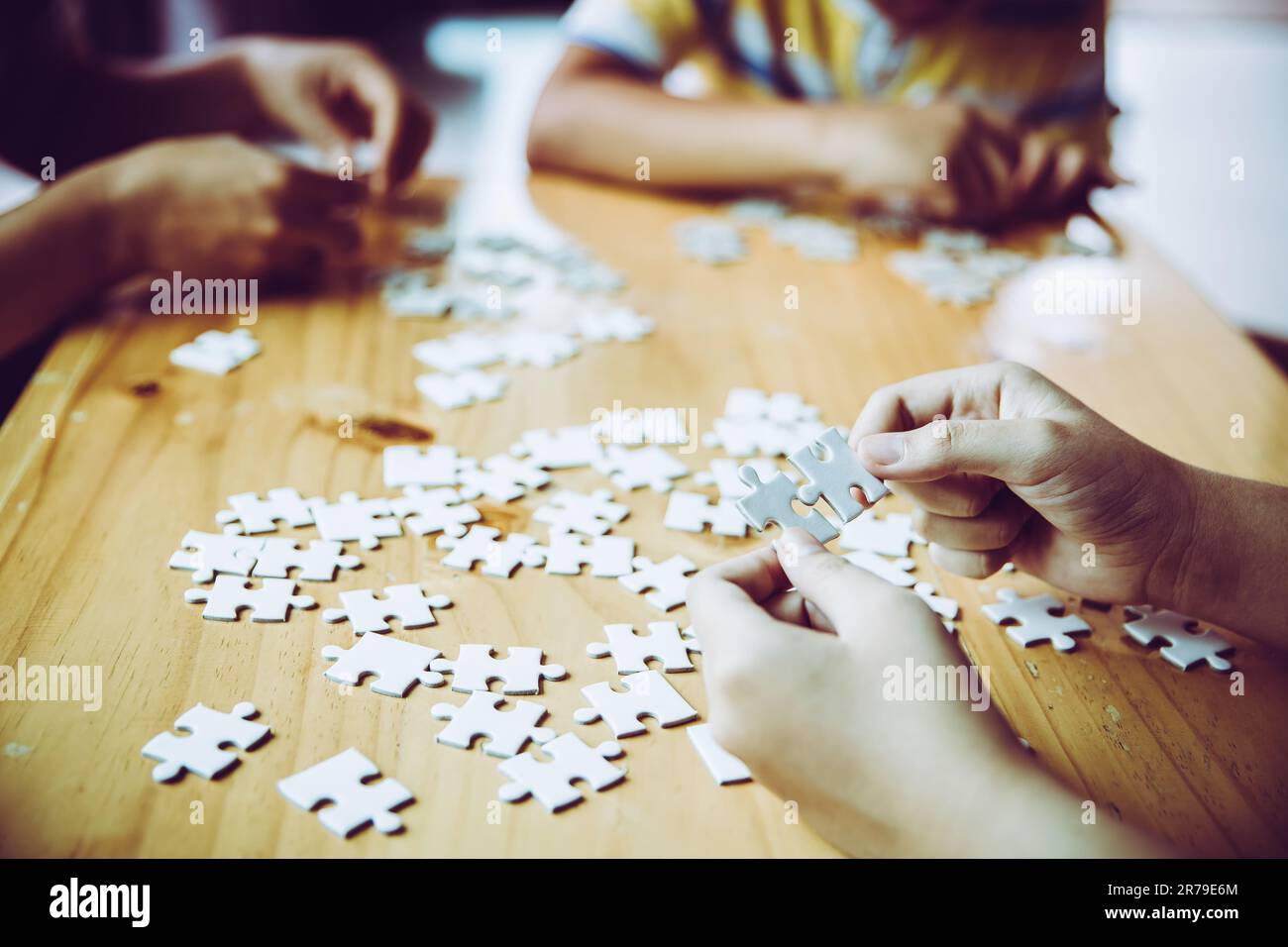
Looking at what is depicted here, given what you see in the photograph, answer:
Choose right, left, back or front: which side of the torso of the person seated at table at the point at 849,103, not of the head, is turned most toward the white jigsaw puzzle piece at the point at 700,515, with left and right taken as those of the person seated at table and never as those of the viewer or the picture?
front

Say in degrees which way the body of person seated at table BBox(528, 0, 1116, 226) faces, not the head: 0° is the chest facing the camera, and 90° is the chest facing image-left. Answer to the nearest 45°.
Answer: approximately 0°

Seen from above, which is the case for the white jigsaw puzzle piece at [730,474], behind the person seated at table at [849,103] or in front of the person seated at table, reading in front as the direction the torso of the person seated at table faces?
in front

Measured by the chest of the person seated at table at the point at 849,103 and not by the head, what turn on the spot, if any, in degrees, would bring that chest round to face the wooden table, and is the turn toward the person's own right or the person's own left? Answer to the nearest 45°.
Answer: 0° — they already face it

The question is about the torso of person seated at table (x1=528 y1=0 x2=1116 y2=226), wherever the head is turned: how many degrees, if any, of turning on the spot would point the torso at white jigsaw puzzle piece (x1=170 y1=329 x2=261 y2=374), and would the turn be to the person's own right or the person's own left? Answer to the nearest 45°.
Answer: approximately 45° to the person's own right

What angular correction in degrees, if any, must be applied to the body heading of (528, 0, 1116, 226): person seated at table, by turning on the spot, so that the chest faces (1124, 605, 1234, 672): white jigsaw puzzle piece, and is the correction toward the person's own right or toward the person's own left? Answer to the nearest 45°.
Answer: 0° — they already face it

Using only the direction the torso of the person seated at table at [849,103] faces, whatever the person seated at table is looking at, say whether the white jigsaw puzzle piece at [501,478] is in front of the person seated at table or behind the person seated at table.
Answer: in front

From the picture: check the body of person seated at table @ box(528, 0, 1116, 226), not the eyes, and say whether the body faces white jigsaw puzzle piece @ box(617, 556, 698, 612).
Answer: yes

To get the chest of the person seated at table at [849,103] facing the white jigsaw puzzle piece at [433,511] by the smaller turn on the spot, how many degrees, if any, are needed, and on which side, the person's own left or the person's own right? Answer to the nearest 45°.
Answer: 0° — they already face it

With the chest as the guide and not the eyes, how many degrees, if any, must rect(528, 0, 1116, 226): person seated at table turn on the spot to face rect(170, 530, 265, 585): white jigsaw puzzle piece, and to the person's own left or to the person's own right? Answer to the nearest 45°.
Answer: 0° — they already face it

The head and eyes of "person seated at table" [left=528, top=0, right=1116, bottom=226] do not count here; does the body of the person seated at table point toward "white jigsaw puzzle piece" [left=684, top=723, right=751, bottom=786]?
yes

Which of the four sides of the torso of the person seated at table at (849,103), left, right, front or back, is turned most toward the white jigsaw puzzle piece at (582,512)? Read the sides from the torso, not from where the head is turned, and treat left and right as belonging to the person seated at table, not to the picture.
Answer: front

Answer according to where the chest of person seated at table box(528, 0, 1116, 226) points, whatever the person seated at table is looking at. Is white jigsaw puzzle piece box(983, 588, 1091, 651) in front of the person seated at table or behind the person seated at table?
in front
